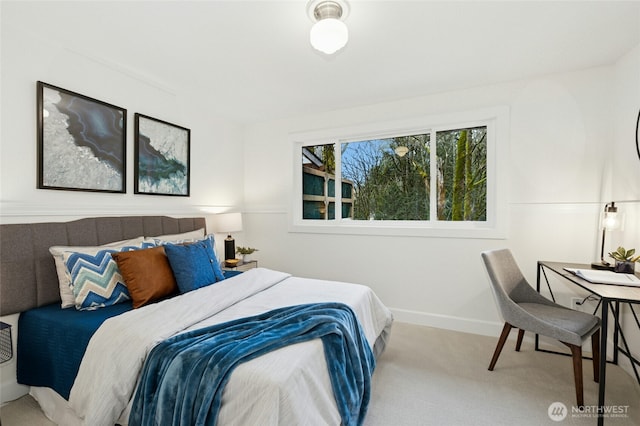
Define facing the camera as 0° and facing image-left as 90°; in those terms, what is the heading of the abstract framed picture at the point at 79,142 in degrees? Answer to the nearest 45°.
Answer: approximately 315°

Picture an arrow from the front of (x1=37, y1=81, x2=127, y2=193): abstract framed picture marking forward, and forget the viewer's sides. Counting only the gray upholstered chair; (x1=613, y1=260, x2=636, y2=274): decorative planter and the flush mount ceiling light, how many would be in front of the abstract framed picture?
3

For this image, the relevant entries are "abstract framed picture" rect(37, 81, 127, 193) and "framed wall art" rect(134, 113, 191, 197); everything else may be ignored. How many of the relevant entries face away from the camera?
0

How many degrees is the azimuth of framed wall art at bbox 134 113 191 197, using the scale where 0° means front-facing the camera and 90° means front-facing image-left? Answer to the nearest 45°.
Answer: approximately 315°

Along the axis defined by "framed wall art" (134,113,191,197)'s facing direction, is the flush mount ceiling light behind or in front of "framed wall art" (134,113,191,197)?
in front

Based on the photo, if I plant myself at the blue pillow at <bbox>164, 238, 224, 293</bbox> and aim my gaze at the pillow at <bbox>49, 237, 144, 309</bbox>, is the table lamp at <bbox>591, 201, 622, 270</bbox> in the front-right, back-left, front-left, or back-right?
back-left

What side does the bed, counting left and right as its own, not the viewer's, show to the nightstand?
left

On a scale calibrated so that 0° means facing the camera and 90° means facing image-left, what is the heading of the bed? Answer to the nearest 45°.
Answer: approximately 315°
